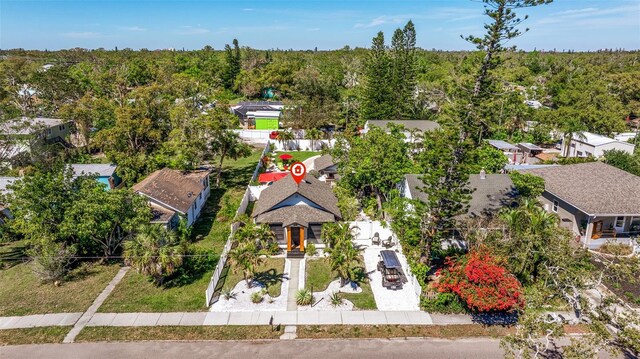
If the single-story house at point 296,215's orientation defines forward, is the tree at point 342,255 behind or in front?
in front

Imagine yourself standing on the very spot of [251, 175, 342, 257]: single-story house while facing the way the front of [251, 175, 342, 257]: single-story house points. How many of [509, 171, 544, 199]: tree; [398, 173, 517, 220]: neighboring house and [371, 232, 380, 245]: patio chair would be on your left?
3

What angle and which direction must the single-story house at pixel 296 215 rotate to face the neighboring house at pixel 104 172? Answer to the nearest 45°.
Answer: approximately 135° to its right

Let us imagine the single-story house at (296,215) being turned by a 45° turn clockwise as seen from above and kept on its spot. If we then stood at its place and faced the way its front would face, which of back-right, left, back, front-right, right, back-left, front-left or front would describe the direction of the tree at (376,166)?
back

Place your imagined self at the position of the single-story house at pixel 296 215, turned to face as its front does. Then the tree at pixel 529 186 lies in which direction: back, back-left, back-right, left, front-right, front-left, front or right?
left

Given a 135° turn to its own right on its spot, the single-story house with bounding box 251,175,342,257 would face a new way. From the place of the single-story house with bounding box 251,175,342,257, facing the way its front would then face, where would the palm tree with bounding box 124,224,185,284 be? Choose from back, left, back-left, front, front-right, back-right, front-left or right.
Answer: left

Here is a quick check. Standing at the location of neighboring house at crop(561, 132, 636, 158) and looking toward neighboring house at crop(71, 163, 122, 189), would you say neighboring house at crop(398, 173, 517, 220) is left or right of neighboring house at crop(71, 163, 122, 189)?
left

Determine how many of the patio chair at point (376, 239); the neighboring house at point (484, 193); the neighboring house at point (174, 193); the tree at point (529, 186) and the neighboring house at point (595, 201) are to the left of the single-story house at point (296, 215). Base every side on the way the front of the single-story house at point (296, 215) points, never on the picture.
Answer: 4

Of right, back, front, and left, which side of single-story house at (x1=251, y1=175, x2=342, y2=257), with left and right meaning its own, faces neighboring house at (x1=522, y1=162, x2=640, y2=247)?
left

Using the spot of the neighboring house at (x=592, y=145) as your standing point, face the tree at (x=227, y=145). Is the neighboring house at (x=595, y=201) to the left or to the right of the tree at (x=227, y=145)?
left

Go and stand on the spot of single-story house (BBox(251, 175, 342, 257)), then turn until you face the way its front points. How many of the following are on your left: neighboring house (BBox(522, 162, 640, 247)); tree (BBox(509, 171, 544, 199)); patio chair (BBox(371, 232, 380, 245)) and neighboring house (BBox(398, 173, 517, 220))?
4

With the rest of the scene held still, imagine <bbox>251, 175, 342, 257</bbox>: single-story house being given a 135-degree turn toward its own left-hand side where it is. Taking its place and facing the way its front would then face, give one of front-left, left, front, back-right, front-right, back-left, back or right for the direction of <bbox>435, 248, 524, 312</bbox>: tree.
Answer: right

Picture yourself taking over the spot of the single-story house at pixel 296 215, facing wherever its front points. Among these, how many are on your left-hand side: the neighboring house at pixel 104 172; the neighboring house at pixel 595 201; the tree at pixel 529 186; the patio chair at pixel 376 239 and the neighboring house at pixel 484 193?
4

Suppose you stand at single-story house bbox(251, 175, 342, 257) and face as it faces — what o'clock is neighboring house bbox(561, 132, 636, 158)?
The neighboring house is roughly at 8 o'clock from the single-story house.

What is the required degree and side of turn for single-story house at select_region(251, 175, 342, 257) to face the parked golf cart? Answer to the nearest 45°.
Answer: approximately 45° to its left

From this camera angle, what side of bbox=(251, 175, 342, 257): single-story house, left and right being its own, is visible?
front
